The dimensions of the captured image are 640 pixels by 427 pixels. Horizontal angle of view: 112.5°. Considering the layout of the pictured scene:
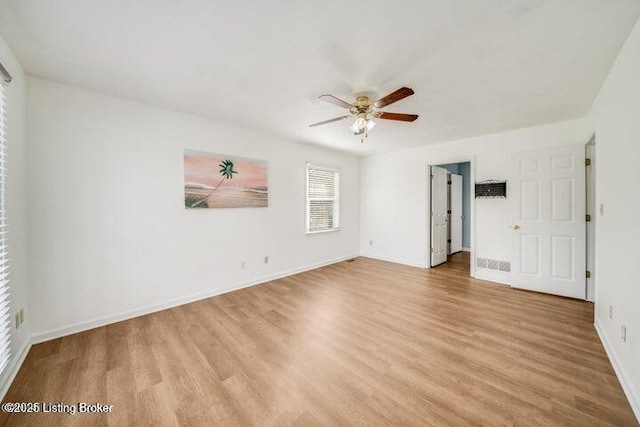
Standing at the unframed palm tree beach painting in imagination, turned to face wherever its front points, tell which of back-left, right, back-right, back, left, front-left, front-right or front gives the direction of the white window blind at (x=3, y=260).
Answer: right

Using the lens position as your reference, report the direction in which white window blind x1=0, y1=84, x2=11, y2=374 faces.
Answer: facing to the right of the viewer

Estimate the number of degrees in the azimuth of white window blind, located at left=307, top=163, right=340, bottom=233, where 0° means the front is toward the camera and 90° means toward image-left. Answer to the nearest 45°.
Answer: approximately 315°

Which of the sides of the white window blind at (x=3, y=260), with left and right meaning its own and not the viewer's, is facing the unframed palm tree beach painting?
front

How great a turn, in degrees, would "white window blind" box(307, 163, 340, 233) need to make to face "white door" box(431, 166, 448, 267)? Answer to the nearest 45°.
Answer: approximately 45° to its left

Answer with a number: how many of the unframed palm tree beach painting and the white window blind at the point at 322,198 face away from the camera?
0

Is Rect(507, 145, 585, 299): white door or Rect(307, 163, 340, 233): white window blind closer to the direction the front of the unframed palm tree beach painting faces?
the white door

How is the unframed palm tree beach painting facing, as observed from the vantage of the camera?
facing the viewer and to the right of the viewer

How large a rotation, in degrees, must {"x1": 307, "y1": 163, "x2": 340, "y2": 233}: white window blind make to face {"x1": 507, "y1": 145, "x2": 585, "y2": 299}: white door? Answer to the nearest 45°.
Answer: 0° — it already faces it

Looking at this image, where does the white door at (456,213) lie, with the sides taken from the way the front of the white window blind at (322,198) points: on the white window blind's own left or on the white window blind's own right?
on the white window blind's own left

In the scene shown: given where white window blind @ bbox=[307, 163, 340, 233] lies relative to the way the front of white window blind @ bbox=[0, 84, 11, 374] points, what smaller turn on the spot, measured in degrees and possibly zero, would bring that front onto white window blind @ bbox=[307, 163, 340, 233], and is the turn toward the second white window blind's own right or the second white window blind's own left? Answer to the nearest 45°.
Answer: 0° — it already faces it

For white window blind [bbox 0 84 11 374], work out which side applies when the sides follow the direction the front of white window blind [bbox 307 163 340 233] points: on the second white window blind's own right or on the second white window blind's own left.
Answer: on the second white window blind's own right
